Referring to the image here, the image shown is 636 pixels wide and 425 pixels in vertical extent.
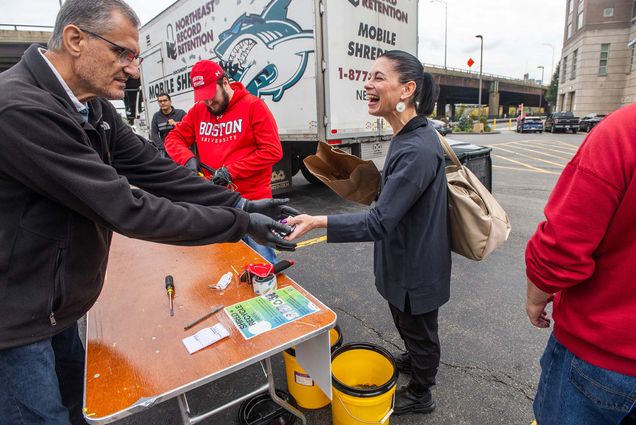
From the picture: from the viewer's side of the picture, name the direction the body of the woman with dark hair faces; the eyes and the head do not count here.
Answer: to the viewer's left

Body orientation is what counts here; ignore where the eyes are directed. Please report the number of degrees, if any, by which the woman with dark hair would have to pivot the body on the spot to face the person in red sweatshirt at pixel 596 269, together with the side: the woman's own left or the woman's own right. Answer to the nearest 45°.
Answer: approximately 135° to the woman's own left

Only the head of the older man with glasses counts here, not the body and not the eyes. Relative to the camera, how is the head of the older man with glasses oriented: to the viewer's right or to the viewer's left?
to the viewer's right

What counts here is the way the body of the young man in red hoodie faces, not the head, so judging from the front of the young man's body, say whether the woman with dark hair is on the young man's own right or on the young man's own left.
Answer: on the young man's own left

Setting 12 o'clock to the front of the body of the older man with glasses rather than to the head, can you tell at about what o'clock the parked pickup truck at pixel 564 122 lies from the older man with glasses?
The parked pickup truck is roughly at 11 o'clock from the older man with glasses.

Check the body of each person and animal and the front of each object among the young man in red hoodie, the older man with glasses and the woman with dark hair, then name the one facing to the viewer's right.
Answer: the older man with glasses

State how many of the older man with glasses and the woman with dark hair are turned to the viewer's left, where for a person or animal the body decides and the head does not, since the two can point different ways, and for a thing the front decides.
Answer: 1

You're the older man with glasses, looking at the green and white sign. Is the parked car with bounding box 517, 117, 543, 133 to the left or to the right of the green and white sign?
left

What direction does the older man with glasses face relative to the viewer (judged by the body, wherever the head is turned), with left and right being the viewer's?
facing to the right of the viewer
